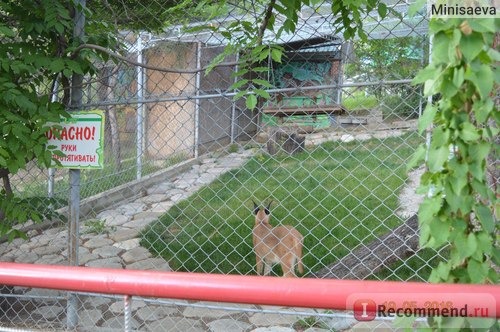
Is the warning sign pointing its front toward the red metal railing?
yes

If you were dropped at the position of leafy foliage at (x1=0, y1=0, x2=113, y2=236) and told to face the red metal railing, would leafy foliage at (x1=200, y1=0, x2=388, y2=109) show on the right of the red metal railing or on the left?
left

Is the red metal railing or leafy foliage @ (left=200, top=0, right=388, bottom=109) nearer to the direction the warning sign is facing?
the red metal railing

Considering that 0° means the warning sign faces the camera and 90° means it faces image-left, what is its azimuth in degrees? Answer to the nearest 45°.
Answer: approximately 0°
